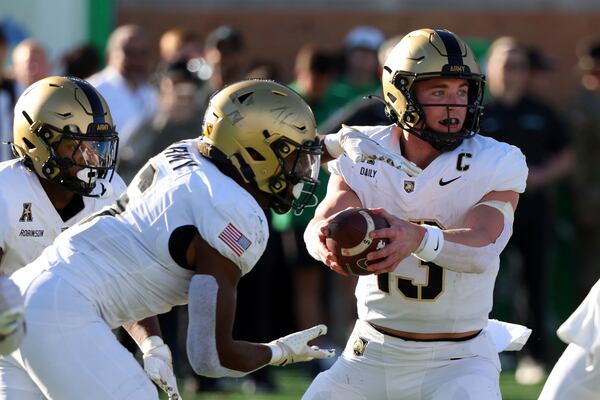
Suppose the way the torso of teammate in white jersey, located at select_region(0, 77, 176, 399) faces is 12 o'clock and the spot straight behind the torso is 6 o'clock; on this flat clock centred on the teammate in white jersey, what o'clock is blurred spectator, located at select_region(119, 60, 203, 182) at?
The blurred spectator is roughly at 8 o'clock from the teammate in white jersey.

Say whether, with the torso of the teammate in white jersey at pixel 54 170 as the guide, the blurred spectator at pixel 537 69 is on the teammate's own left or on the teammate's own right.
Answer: on the teammate's own left

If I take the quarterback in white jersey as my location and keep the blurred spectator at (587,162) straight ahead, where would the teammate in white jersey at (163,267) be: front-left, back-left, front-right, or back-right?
back-left

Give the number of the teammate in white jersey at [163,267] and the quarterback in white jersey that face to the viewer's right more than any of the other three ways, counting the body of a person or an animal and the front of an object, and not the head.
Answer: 1

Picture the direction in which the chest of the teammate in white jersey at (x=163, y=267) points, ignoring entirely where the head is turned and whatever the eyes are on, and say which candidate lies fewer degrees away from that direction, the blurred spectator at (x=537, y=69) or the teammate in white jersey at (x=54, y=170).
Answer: the blurred spectator

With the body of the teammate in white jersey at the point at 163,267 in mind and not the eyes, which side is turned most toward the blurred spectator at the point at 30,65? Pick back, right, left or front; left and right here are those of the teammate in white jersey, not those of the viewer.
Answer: left

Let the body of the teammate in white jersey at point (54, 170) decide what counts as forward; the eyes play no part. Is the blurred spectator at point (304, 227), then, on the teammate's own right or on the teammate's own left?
on the teammate's own left

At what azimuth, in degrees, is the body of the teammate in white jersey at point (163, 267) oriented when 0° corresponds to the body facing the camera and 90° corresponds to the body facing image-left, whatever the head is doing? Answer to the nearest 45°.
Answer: approximately 270°

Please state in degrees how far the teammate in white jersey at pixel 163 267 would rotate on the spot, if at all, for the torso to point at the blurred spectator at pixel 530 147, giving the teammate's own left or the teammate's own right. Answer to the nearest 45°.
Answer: approximately 45° to the teammate's own left

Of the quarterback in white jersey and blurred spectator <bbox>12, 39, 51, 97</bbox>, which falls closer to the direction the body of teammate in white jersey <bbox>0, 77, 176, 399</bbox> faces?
the quarterback in white jersey

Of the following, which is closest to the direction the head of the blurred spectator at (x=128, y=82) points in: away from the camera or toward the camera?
toward the camera

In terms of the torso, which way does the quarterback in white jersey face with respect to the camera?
toward the camera

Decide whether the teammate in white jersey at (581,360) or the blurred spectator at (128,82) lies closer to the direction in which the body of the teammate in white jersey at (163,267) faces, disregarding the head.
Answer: the teammate in white jersey

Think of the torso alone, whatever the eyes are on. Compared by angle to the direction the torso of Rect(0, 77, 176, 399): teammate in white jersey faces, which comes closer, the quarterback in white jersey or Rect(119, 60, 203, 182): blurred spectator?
the quarterback in white jersey

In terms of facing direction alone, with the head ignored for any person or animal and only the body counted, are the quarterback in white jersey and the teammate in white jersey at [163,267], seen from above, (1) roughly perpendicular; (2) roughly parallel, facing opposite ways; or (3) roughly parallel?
roughly perpendicular

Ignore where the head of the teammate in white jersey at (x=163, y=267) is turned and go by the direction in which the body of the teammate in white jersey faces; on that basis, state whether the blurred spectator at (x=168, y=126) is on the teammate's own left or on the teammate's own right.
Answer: on the teammate's own left

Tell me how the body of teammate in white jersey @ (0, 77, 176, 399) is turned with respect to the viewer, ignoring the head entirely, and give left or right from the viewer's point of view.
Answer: facing the viewer and to the right of the viewer

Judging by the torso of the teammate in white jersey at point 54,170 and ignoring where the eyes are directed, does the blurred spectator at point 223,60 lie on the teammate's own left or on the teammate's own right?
on the teammate's own left

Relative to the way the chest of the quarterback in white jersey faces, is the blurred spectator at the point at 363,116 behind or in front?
behind

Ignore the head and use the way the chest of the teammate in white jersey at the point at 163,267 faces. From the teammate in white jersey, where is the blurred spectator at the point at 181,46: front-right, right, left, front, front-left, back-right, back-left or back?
left
